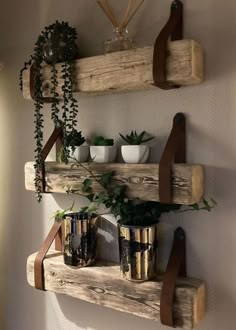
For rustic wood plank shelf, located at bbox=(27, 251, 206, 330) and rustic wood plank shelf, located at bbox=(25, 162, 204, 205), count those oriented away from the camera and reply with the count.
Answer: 0

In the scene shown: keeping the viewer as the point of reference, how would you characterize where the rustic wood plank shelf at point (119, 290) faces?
facing the viewer and to the left of the viewer

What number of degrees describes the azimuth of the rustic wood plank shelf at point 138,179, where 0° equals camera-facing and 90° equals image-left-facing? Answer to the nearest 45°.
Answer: approximately 45°
